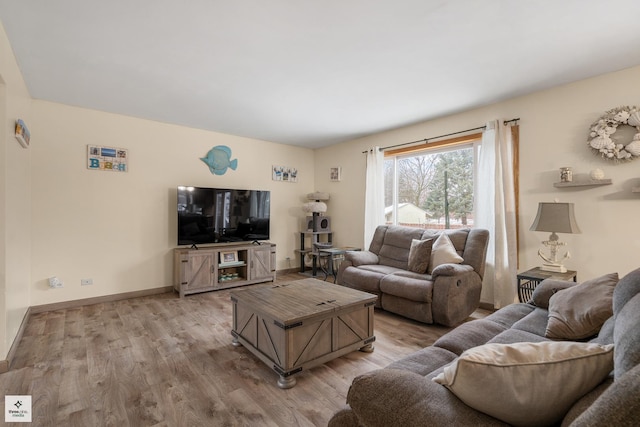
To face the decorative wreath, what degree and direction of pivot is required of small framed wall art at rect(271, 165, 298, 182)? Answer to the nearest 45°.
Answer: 0° — it already faces it

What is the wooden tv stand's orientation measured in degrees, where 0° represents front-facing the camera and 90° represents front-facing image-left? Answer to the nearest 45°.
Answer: approximately 315°

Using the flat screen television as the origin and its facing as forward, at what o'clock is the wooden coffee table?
The wooden coffee table is roughly at 1 o'clock from the flat screen television.

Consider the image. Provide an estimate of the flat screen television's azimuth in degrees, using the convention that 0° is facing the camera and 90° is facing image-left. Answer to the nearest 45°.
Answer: approximately 315°

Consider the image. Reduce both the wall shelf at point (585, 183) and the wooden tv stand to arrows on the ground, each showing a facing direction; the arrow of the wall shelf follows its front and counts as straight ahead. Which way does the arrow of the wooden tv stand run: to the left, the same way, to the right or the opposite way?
to the left

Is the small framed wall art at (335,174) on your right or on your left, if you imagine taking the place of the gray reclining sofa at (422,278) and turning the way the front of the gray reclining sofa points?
on your right

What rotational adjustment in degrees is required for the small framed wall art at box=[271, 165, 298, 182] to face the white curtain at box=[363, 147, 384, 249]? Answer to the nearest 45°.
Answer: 0° — it already faces it

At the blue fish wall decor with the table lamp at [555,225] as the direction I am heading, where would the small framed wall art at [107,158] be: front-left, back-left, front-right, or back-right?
back-right

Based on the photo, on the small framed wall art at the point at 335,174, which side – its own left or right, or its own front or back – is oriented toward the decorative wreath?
left

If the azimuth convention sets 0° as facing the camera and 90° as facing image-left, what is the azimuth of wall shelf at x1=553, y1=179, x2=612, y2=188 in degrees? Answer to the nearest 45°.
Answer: approximately 0°

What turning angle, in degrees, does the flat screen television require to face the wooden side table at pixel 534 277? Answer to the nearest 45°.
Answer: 0° — it already faces it
